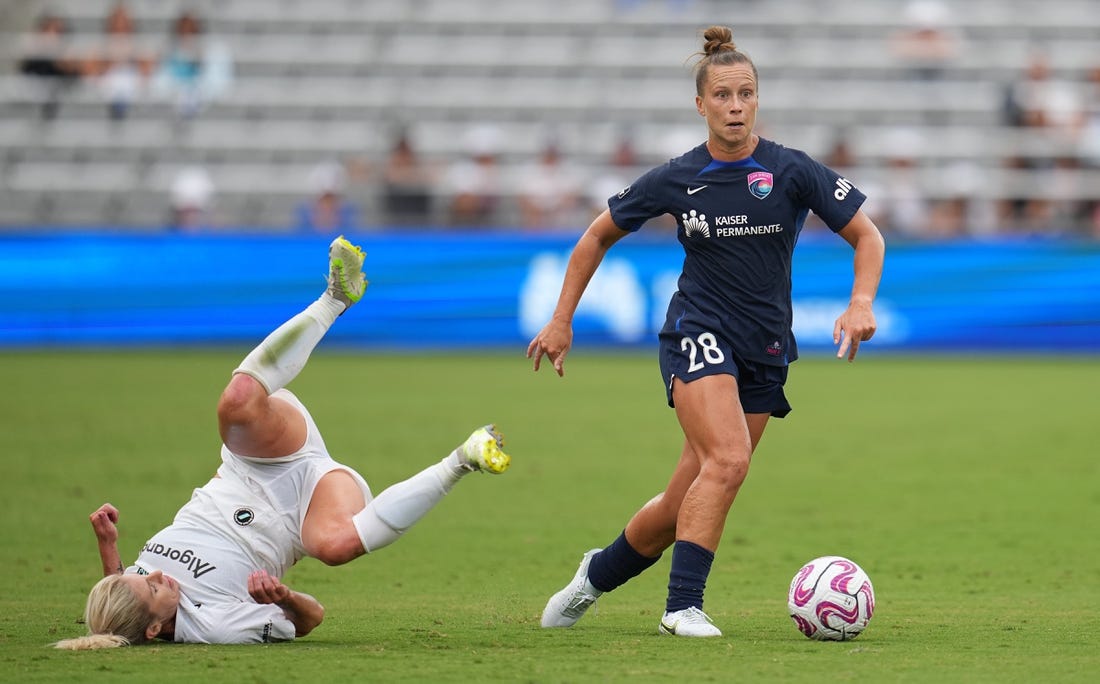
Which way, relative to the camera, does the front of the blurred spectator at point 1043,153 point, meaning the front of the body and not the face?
toward the camera

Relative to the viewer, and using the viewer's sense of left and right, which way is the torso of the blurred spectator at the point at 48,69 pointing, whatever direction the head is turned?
facing the viewer

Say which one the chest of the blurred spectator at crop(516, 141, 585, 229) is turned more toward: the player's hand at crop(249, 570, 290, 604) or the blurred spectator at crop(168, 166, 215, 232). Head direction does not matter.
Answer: the player's hand

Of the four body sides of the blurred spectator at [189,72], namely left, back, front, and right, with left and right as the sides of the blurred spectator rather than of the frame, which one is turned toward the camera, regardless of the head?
front

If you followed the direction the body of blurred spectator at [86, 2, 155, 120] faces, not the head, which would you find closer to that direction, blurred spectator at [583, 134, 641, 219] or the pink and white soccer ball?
the pink and white soccer ball

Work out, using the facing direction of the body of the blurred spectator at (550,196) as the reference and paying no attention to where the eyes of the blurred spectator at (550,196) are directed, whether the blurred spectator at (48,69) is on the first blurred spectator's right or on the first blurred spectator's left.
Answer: on the first blurred spectator's right

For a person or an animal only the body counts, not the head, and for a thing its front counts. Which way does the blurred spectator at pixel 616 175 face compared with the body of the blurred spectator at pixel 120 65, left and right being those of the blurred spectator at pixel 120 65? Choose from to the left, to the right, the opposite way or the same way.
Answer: the same way

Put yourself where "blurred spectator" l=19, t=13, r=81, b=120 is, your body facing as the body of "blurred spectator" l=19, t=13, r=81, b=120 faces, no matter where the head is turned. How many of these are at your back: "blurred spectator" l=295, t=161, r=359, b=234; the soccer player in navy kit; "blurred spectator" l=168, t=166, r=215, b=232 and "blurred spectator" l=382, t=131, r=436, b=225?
0

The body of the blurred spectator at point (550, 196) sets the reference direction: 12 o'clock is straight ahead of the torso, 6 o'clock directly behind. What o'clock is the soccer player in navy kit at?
The soccer player in navy kit is roughly at 12 o'clock from the blurred spectator.

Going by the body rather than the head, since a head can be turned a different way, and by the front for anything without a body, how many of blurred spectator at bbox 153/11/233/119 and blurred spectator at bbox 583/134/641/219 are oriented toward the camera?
2

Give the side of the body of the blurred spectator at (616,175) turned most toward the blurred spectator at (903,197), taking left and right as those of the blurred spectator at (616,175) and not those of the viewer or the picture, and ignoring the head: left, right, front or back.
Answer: left

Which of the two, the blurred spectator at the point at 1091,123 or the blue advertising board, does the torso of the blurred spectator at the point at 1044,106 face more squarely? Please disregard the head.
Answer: the blue advertising board

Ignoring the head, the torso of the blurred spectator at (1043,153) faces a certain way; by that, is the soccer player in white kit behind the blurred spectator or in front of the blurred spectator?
in front

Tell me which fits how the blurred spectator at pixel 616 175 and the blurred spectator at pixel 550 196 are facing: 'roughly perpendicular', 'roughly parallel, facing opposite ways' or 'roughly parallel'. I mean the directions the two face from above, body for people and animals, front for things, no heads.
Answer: roughly parallel

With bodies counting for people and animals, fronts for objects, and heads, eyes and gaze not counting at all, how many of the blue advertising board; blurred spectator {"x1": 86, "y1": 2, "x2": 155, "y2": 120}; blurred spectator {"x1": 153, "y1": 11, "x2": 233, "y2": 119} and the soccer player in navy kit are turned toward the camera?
4

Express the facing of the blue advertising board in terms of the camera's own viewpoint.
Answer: facing the viewer

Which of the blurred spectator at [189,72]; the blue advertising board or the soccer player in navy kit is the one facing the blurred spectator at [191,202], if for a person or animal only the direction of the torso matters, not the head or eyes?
the blurred spectator at [189,72]

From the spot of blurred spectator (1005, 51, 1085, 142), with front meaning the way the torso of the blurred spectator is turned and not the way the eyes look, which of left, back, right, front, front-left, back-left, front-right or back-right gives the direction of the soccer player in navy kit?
front
